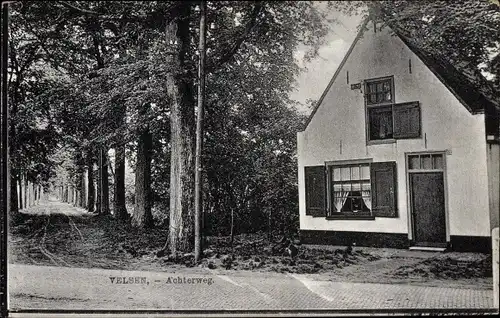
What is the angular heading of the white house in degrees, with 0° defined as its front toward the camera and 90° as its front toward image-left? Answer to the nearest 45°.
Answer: approximately 0°

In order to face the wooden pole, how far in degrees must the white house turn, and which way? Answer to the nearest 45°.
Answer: approximately 90° to its right

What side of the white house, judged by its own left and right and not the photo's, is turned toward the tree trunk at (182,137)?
right
